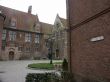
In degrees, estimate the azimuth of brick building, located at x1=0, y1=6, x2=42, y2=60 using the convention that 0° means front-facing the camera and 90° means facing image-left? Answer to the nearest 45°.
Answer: approximately 315°

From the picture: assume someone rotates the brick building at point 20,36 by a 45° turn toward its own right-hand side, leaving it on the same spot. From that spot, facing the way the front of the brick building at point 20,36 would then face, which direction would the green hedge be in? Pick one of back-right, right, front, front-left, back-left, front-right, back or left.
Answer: front

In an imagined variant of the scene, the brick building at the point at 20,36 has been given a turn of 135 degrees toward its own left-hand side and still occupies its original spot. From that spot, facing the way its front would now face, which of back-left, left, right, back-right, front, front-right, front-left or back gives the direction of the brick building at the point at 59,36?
right
